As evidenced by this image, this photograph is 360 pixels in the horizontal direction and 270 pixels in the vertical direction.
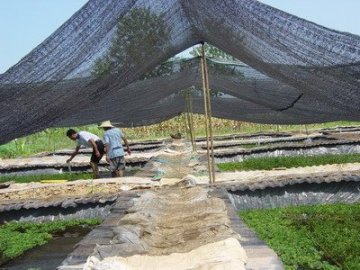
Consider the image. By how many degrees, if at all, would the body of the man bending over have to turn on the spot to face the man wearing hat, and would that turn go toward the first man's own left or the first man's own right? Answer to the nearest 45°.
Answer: approximately 135° to the first man's own left

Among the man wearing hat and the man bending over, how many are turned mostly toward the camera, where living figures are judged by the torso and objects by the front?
0

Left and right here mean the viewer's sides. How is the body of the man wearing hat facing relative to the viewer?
facing away from the viewer and to the left of the viewer

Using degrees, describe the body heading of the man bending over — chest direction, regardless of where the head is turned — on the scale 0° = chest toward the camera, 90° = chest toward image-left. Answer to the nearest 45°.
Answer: approximately 90°
